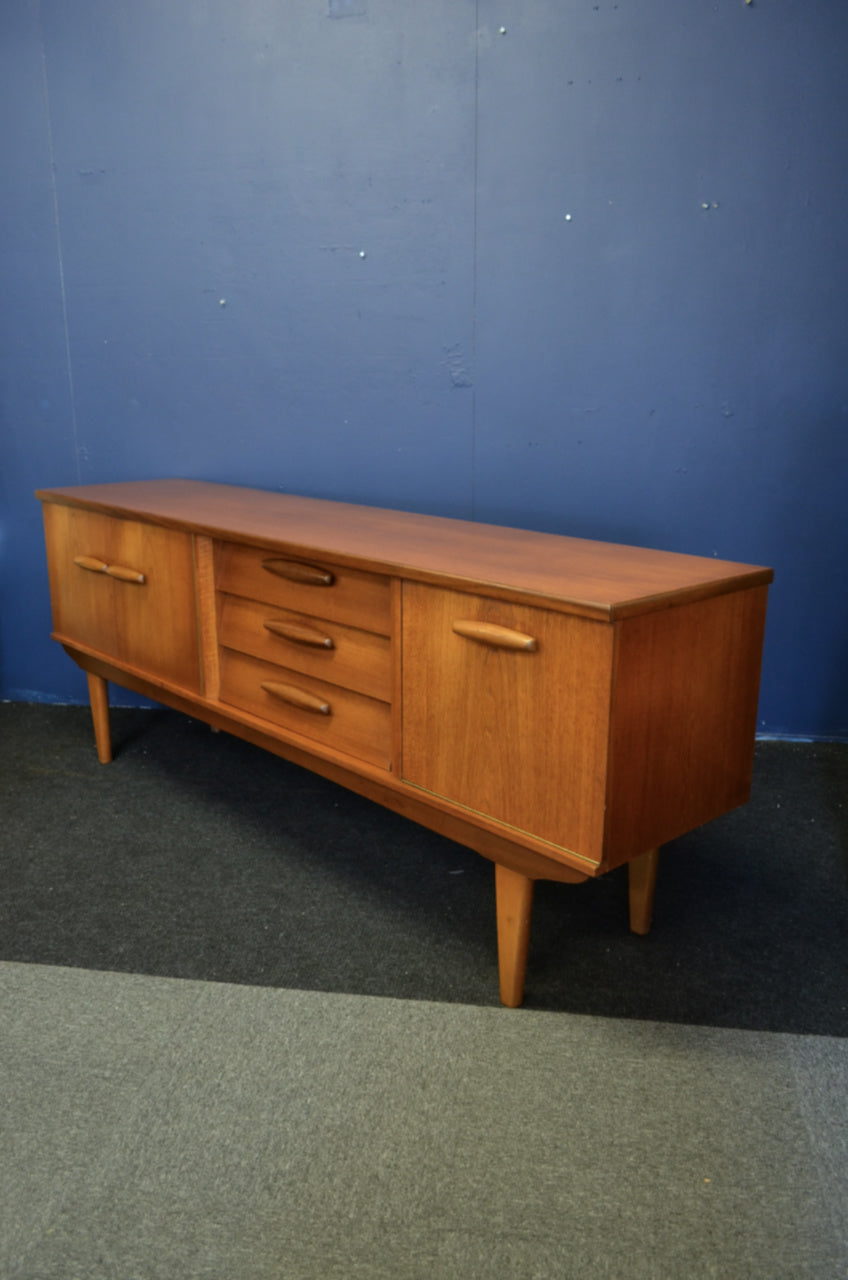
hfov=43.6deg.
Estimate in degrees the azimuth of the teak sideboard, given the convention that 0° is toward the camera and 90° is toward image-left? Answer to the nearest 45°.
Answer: approximately 45°
